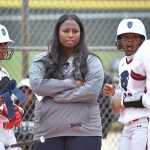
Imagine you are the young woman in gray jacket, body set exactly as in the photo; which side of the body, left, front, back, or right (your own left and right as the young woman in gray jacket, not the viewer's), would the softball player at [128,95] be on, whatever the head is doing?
left

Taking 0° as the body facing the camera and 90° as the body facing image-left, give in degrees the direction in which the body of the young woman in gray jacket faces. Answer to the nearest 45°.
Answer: approximately 0°

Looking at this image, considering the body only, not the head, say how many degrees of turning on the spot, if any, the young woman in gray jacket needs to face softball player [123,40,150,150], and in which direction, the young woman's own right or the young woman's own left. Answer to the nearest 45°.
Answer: approximately 45° to the young woman's own left
